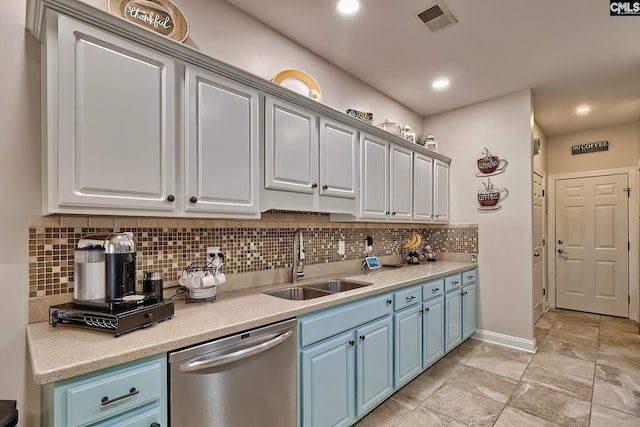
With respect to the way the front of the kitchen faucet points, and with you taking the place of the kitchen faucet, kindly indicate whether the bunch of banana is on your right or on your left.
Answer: on your left

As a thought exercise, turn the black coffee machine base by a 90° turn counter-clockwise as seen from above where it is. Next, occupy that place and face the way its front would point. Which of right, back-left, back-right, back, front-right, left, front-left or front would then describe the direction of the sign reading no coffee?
front-right

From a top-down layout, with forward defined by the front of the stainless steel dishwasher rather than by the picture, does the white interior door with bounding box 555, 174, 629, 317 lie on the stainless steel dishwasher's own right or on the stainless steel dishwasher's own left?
on the stainless steel dishwasher's own left

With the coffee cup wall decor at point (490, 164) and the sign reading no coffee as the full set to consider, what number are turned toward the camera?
2

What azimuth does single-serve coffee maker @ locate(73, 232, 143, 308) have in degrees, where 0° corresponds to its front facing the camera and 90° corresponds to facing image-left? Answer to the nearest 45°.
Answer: approximately 315°

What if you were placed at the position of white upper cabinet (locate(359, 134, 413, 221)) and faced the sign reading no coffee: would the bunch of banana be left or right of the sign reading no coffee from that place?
left

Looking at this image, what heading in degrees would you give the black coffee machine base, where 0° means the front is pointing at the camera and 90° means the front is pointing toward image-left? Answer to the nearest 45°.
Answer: approximately 315°

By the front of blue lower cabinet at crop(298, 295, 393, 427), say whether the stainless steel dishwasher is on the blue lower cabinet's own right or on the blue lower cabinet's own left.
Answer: on the blue lower cabinet's own right

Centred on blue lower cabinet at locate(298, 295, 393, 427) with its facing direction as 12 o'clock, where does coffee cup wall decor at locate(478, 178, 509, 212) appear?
The coffee cup wall decor is roughly at 9 o'clock from the blue lower cabinet.

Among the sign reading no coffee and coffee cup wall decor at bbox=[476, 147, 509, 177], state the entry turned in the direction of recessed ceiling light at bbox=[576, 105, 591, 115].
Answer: the sign reading no coffee
